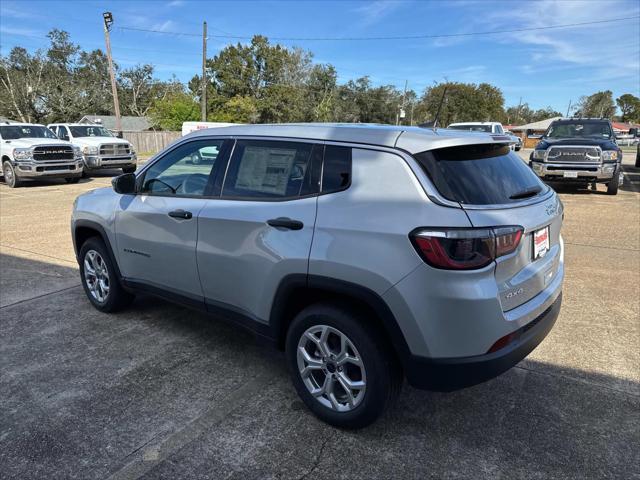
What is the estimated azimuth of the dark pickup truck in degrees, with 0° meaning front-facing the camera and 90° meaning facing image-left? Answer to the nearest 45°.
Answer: approximately 0°

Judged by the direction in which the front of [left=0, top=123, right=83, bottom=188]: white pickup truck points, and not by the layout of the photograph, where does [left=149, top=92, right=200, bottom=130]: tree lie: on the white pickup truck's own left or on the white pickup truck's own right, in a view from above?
on the white pickup truck's own left

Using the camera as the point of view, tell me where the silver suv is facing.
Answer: facing away from the viewer and to the left of the viewer

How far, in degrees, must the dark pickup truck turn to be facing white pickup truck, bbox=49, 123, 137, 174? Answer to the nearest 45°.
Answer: approximately 90° to its right

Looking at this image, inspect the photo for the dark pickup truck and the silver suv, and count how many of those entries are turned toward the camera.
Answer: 1

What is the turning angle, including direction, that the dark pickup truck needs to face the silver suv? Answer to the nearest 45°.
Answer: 0° — it already faces it

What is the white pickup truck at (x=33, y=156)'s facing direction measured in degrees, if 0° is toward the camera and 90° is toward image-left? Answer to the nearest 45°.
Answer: approximately 315°
